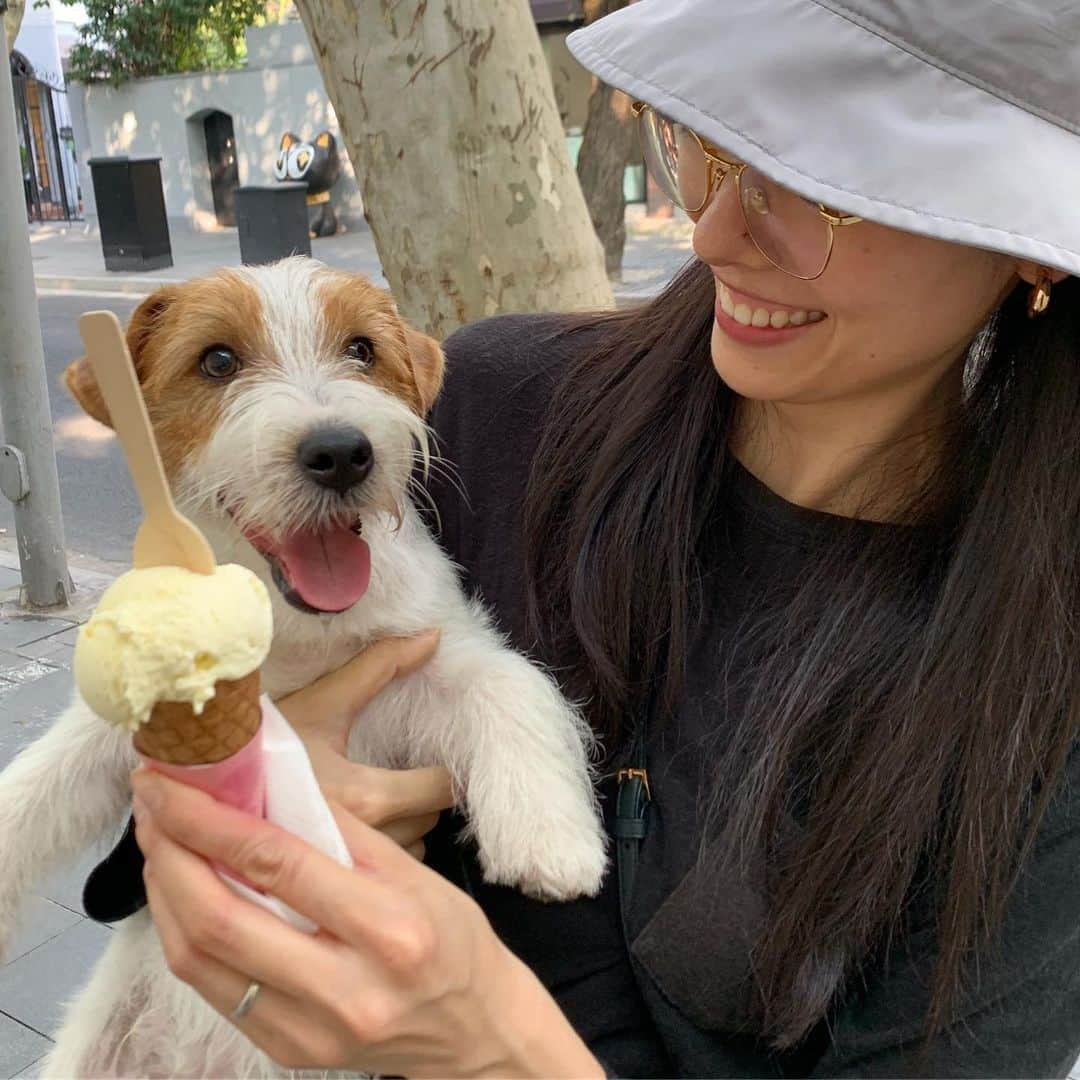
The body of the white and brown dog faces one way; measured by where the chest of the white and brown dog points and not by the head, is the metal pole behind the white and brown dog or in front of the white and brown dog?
behind

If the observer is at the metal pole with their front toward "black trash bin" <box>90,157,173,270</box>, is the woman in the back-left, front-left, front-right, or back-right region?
back-right

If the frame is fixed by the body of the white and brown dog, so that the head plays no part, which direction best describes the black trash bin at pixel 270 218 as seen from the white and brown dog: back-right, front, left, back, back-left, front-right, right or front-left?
back

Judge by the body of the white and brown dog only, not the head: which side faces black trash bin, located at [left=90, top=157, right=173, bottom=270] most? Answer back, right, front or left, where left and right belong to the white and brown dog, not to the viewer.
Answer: back

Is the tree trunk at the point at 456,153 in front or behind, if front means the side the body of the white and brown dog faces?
behind

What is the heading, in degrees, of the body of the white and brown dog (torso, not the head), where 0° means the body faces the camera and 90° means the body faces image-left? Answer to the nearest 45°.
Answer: approximately 0°

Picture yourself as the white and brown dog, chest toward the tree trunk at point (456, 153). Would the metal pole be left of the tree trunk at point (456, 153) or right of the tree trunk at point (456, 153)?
left
